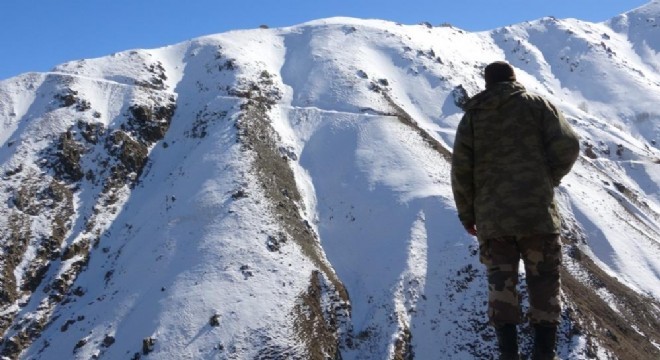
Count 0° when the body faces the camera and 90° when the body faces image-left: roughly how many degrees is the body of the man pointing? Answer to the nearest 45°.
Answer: approximately 180°

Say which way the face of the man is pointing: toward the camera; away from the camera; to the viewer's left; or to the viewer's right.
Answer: away from the camera
